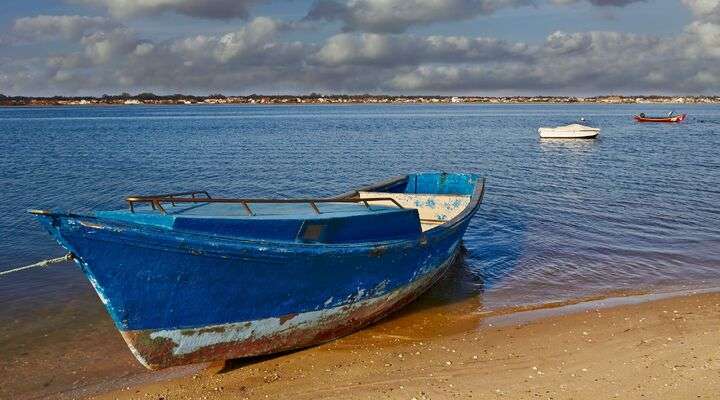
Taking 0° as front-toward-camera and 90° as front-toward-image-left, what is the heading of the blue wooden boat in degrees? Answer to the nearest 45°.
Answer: approximately 45°
